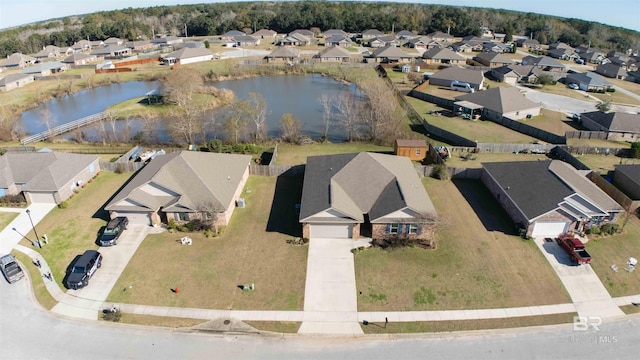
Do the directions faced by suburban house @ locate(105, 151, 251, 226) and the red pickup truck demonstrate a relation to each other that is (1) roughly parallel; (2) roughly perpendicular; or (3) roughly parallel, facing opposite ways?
roughly parallel, facing opposite ways

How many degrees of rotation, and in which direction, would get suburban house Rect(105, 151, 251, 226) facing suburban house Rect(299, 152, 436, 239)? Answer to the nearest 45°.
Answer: approximately 45° to its left

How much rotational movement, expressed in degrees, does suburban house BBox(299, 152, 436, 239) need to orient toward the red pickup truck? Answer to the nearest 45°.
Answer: approximately 90° to its left

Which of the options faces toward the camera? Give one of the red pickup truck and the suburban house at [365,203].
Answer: the suburban house

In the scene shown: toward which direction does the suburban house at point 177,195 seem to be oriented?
toward the camera

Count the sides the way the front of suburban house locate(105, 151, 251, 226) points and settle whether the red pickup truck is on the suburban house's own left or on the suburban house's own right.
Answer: on the suburban house's own left

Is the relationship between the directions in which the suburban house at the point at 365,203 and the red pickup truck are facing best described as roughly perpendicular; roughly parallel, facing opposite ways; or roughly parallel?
roughly parallel, facing opposite ways

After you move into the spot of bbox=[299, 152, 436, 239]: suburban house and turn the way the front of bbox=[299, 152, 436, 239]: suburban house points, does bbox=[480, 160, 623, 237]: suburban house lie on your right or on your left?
on your left

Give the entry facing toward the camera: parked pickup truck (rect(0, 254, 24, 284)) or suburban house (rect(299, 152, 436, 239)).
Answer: the suburban house

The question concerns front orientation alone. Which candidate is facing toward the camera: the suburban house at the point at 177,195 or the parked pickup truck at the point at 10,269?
the suburban house

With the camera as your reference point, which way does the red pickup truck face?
facing away from the viewer and to the left of the viewer

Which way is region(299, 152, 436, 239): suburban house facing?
toward the camera

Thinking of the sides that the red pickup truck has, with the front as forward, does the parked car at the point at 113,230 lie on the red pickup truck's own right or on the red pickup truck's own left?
on the red pickup truck's own left

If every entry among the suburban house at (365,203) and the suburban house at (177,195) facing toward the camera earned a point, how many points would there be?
2

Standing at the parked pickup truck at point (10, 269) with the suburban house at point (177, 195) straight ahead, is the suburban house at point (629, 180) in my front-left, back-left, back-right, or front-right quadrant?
front-right

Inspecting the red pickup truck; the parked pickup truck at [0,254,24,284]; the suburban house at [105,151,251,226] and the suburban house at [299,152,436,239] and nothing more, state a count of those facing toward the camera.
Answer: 2
